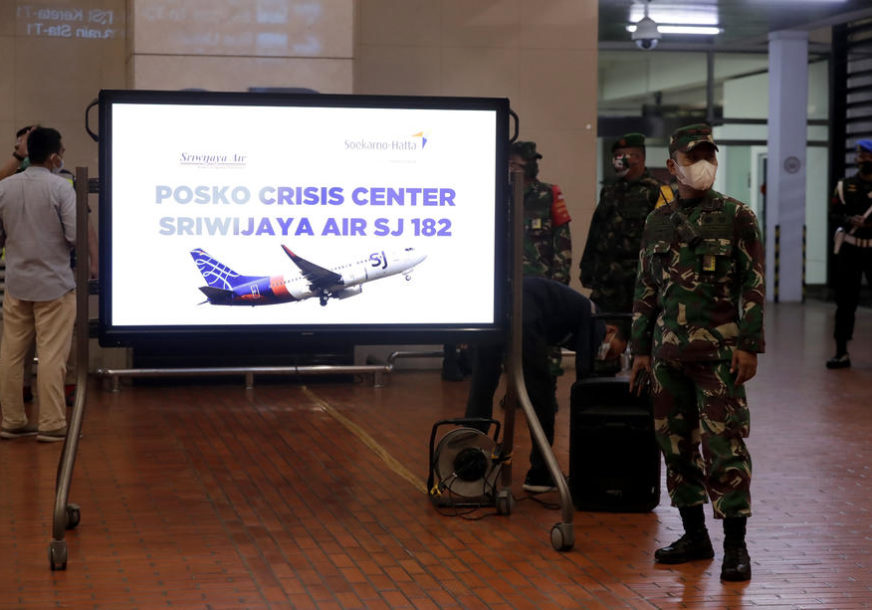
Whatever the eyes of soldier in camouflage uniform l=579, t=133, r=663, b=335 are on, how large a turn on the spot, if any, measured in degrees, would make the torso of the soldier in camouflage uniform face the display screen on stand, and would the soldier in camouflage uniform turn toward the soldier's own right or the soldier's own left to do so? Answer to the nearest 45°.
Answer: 0° — they already face it

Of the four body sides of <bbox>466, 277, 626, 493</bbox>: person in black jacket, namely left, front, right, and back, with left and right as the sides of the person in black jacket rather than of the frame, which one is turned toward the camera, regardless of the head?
right

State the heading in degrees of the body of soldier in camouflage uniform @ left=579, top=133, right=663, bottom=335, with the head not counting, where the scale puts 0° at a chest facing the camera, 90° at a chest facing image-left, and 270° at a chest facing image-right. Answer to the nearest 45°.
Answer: approximately 45°

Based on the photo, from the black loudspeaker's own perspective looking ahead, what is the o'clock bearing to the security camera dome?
The security camera dome is roughly at 6 o'clock from the black loudspeaker.

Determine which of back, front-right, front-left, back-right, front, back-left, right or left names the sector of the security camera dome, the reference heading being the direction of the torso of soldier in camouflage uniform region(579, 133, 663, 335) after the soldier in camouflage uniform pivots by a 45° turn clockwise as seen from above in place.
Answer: right

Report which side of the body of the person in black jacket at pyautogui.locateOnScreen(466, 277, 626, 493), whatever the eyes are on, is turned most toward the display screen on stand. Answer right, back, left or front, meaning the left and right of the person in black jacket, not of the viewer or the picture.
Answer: back
